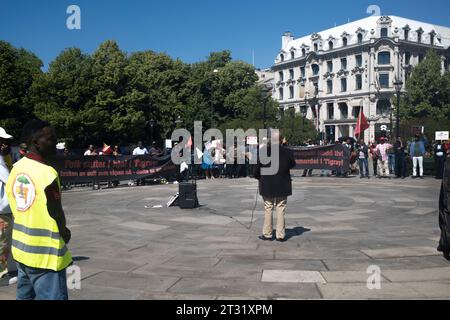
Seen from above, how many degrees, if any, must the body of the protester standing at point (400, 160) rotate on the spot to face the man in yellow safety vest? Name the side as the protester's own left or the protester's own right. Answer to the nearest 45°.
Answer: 0° — they already face them

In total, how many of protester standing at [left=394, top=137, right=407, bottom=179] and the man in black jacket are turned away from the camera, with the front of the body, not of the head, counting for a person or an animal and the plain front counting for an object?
1

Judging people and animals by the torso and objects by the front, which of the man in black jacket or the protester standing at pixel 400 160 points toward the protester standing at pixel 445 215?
the protester standing at pixel 400 160

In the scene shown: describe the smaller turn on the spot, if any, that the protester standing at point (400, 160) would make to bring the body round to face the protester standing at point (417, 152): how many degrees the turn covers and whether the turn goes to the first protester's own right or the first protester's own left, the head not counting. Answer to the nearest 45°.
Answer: approximately 90° to the first protester's own left

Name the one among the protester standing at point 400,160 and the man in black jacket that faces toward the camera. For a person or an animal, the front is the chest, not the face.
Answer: the protester standing

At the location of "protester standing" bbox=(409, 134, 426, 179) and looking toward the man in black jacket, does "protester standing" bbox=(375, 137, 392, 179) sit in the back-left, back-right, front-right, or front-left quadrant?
front-right

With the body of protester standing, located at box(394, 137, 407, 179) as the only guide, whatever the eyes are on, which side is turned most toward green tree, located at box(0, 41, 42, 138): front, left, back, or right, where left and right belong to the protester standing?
right

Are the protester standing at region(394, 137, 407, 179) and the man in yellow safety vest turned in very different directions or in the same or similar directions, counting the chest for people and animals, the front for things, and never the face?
very different directions

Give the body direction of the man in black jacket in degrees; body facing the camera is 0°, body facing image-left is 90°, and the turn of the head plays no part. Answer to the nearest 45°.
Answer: approximately 180°

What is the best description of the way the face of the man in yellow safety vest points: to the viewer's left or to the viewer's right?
to the viewer's right

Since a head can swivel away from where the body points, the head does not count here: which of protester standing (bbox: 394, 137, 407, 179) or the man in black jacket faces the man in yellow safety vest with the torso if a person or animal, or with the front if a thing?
the protester standing

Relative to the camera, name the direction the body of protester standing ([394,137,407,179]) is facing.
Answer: toward the camera

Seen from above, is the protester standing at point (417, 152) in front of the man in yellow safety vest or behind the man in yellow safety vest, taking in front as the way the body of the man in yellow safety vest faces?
in front

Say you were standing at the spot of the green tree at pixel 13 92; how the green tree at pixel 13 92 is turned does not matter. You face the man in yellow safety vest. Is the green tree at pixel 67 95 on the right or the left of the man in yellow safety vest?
left

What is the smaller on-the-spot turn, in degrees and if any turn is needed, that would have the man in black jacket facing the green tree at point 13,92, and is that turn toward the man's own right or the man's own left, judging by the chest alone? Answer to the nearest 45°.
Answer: approximately 45° to the man's own left

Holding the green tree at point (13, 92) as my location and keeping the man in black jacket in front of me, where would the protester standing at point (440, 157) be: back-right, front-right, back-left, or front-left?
front-left

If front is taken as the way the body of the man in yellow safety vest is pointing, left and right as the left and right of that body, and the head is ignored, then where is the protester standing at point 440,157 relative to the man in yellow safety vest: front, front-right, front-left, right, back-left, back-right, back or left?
front

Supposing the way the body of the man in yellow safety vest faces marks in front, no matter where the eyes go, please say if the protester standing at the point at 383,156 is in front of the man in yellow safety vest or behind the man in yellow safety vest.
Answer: in front

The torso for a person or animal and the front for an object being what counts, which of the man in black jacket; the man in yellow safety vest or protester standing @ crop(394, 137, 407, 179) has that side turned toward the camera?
the protester standing
